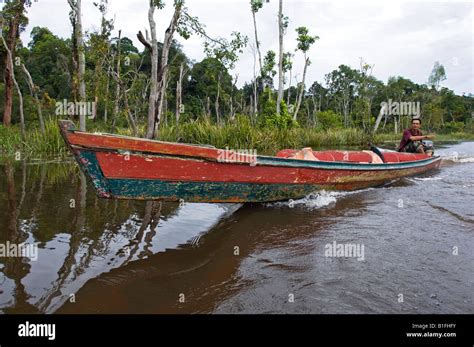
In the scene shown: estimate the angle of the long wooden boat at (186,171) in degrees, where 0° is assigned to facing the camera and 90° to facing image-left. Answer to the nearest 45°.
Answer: approximately 90°
